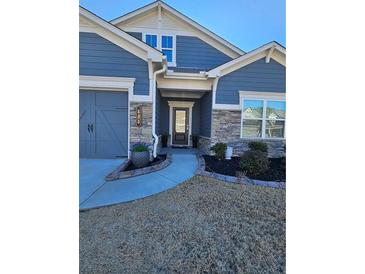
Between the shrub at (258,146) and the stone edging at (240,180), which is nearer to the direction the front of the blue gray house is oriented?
the stone edging

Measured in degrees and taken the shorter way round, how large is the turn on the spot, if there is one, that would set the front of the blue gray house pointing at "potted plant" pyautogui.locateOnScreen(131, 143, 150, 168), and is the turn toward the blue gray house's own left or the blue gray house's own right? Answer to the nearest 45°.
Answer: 0° — it already faces it

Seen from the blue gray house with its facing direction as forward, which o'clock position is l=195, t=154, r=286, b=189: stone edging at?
The stone edging is roughly at 11 o'clock from the blue gray house.

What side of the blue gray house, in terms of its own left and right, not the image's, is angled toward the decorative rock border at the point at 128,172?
front

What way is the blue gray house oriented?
toward the camera

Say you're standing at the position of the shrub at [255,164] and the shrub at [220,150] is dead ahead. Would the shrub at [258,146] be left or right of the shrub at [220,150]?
right
